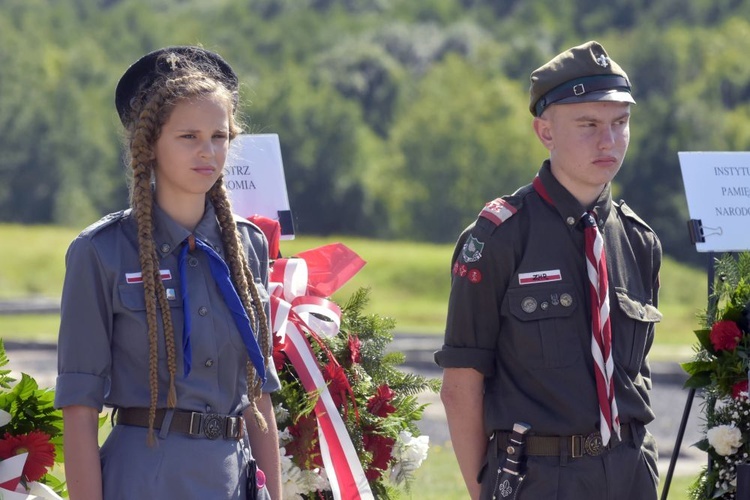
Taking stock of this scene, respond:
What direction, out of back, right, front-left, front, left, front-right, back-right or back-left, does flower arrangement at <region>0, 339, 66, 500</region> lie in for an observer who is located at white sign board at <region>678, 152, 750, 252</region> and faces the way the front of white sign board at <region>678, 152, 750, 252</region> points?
front-right

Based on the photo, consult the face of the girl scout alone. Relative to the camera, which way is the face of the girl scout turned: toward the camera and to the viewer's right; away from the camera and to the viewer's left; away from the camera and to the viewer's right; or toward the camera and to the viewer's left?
toward the camera and to the viewer's right

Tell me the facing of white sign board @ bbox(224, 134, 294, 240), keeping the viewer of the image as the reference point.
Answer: facing the viewer

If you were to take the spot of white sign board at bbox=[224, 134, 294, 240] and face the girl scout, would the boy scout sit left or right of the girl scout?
left

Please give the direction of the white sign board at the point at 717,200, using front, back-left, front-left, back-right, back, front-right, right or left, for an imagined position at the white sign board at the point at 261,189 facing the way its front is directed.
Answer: left

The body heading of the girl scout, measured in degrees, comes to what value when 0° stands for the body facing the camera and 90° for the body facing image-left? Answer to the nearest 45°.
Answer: approximately 315°

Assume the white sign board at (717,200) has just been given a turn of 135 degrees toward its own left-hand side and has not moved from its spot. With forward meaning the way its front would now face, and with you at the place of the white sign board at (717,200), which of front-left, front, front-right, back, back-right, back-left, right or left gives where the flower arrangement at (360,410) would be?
back

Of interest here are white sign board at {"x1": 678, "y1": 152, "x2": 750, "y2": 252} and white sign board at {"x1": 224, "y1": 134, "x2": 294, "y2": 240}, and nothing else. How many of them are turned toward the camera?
2

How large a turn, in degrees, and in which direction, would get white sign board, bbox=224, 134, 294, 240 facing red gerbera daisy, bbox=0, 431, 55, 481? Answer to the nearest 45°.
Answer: approximately 45° to its right

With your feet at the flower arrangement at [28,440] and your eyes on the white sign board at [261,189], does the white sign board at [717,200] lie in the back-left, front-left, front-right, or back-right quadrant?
front-right
